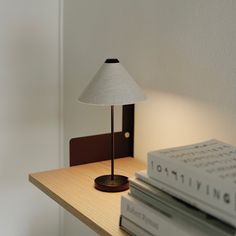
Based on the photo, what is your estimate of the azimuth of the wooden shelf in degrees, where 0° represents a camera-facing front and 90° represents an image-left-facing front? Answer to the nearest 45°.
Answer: approximately 45°
